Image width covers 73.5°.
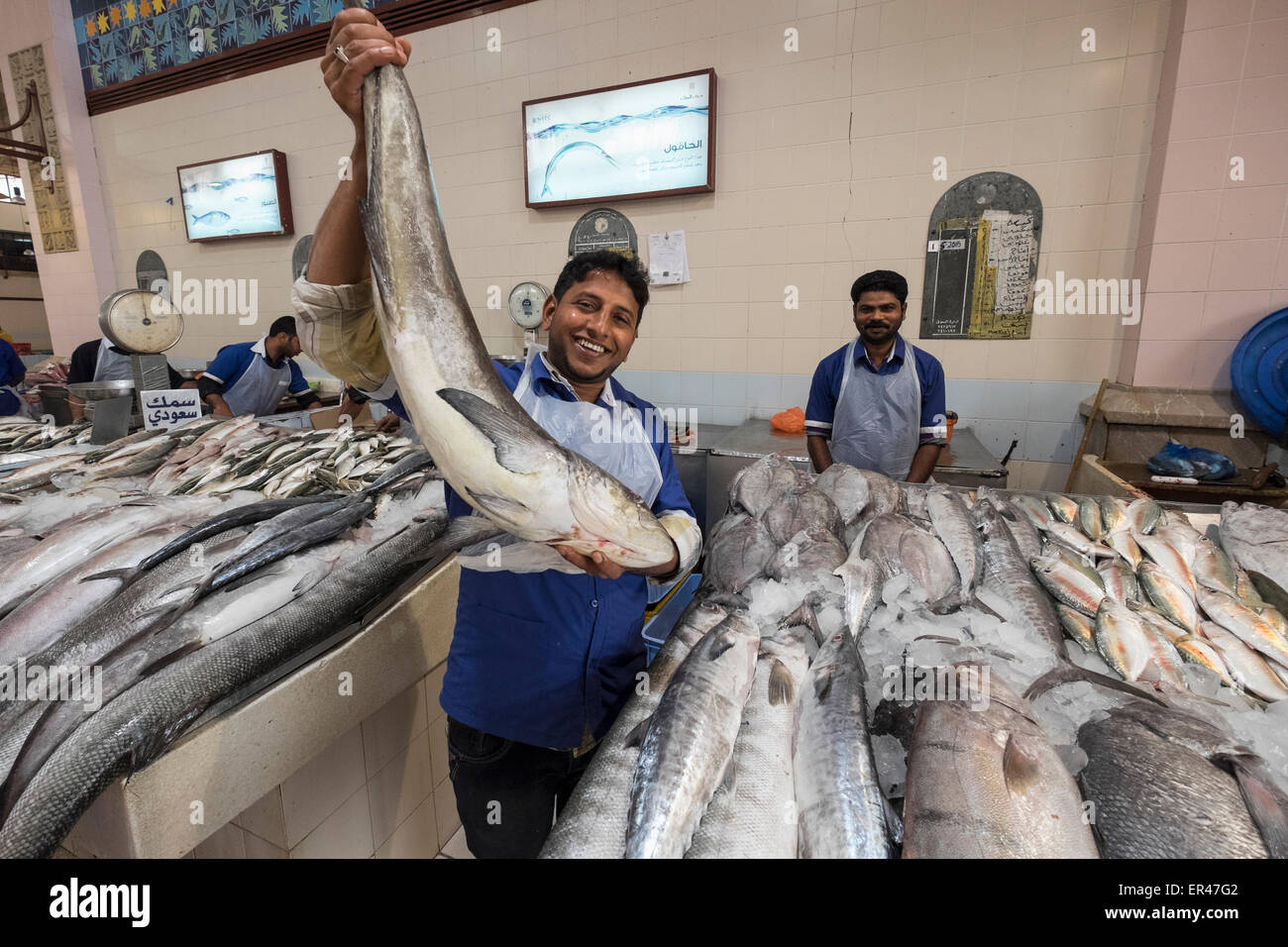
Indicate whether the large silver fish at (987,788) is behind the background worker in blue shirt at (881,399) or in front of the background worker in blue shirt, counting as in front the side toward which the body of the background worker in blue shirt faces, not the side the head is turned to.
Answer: in front

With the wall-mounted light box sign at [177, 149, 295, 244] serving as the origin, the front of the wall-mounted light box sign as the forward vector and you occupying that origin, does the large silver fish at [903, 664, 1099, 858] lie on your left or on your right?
on your left

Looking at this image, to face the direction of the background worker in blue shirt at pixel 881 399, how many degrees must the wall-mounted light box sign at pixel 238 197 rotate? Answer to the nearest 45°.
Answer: approximately 90° to its left

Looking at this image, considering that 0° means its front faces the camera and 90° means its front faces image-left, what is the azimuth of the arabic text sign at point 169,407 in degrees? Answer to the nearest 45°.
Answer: approximately 0°

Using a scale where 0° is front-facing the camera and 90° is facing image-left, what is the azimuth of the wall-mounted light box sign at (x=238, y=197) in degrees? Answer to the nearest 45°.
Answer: approximately 45°

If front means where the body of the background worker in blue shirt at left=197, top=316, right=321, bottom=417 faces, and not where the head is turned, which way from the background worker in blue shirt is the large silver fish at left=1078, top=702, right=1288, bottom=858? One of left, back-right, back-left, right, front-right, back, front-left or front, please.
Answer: front-right
